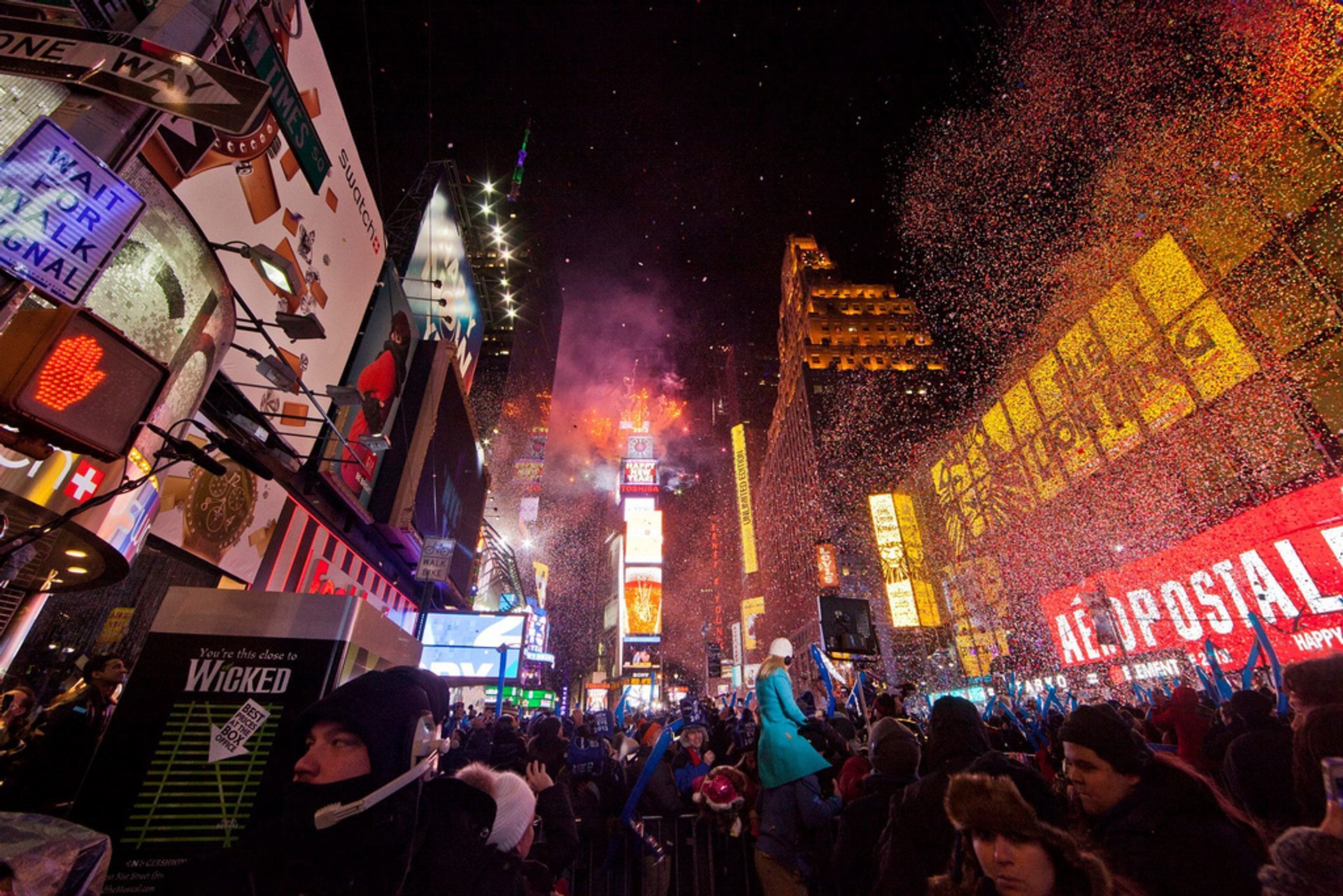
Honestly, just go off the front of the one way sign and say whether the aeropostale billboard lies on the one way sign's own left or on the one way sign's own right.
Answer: on the one way sign's own left

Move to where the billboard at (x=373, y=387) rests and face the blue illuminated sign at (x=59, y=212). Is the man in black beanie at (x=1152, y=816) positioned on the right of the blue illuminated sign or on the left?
left

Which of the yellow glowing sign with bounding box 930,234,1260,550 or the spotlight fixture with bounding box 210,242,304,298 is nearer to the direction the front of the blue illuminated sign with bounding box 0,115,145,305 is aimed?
the yellow glowing sign

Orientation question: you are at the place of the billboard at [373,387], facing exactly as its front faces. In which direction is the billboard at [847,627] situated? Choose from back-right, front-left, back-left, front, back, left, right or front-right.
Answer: front-left

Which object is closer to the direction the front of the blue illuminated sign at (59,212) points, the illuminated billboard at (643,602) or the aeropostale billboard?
the aeropostale billboard

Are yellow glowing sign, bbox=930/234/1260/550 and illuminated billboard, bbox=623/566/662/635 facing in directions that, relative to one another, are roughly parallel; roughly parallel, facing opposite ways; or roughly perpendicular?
roughly perpendicular

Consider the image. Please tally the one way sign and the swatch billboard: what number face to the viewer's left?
0

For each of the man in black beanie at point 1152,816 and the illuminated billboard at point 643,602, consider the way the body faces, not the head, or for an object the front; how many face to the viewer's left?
1

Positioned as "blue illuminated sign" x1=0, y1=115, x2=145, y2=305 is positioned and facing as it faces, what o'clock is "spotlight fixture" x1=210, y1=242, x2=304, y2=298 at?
The spotlight fixture is roughly at 7 o'clock from the blue illuminated sign.
